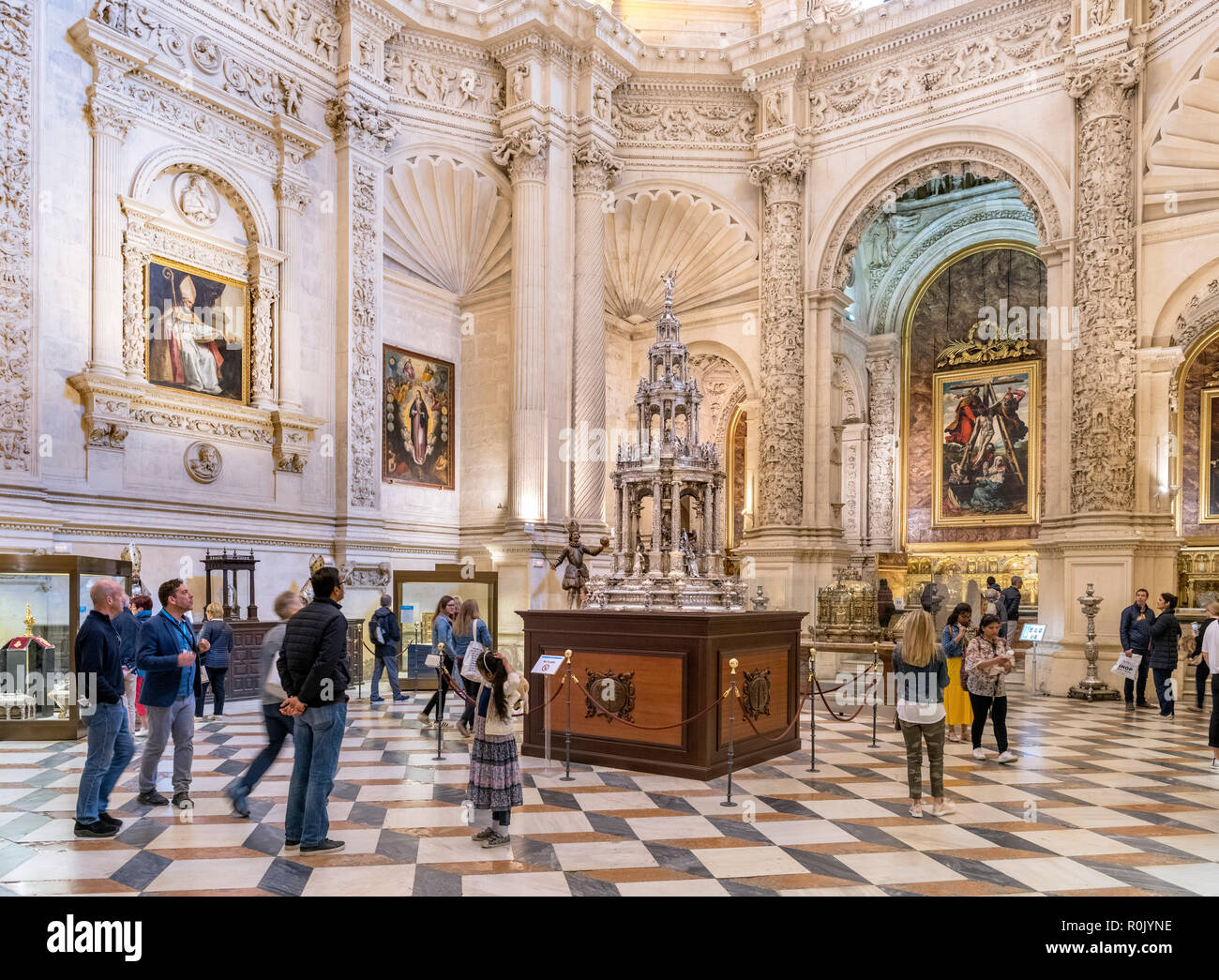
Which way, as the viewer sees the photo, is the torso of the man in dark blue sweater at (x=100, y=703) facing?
to the viewer's right

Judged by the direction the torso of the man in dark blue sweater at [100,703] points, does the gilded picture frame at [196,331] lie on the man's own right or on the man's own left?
on the man's own left

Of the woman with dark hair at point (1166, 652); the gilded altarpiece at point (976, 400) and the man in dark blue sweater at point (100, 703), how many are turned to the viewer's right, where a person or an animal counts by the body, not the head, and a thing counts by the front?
1

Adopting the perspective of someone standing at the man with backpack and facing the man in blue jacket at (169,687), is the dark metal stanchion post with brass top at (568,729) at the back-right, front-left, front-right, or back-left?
front-left

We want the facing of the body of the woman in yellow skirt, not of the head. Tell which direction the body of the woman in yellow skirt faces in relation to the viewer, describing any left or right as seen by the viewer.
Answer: facing the viewer and to the right of the viewer

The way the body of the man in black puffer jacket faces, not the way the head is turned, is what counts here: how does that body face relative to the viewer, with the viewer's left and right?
facing away from the viewer and to the right of the viewer

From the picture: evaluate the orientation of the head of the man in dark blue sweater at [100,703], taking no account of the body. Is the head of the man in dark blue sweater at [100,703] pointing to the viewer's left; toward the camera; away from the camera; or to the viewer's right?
to the viewer's right

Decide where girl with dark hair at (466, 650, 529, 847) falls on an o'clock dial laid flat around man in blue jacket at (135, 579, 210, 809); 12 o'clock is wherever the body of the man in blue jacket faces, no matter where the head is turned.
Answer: The girl with dark hair is roughly at 12 o'clock from the man in blue jacket.

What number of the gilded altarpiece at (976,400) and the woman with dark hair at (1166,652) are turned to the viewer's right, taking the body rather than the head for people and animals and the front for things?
0
